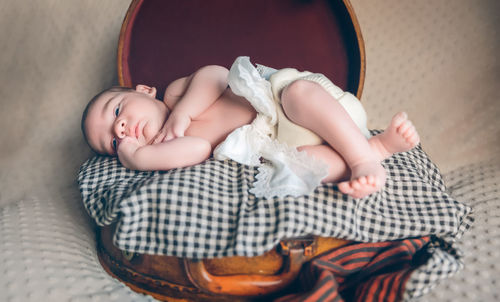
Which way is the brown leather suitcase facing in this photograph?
toward the camera
